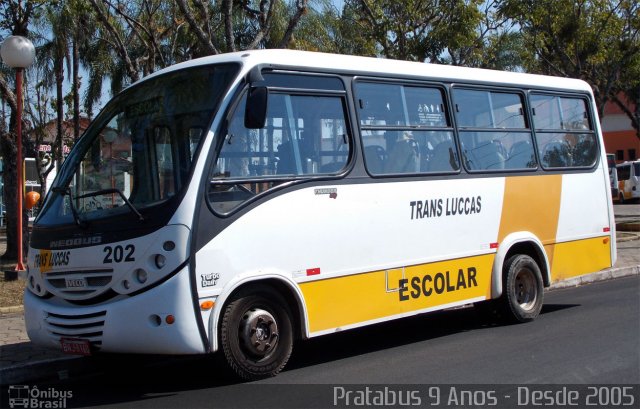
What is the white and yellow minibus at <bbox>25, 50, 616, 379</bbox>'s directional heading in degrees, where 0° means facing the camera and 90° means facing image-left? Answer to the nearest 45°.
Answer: approximately 45°

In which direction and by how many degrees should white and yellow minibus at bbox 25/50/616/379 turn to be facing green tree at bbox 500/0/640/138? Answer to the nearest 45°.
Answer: approximately 180°

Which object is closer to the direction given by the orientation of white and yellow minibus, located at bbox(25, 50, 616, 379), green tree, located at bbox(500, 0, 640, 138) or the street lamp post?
the street lamp post

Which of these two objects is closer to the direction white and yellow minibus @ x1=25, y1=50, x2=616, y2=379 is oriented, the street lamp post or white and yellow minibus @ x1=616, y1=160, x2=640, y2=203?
the street lamp post

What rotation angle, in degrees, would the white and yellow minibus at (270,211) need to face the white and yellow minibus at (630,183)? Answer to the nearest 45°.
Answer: approximately 180°
